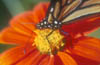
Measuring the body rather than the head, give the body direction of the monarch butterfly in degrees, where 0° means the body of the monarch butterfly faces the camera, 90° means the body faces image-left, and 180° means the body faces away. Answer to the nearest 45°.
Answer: approximately 90°
